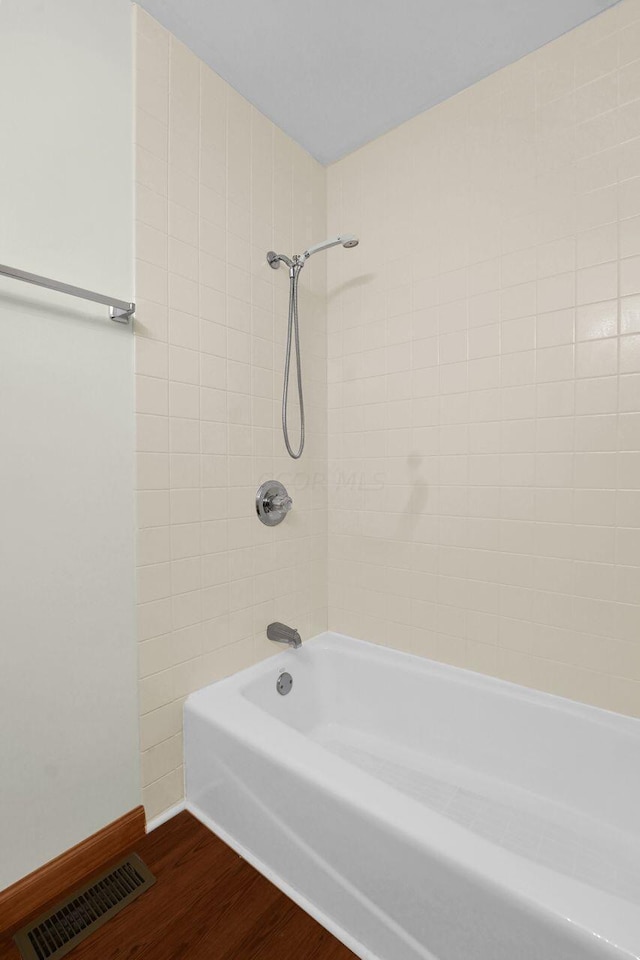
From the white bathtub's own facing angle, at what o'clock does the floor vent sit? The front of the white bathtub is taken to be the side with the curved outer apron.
The floor vent is roughly at 1 o'clock from the white bathtub.

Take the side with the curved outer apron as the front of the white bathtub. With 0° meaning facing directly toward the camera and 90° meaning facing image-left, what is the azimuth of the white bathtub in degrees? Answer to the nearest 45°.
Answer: approximately 45°
